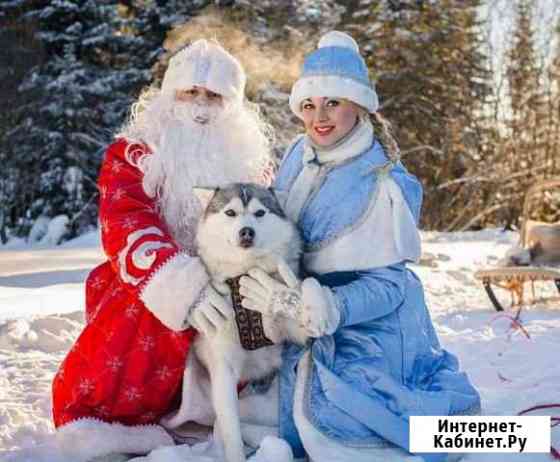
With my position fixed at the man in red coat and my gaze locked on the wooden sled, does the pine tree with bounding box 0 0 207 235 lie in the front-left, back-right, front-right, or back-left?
front-left

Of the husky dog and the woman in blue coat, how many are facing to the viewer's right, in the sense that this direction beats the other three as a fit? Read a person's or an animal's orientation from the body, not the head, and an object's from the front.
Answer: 0

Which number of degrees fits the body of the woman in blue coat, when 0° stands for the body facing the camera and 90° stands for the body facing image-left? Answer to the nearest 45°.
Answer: approximately 45°

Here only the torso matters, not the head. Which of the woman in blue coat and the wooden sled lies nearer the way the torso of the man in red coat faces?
the woman in blue coat

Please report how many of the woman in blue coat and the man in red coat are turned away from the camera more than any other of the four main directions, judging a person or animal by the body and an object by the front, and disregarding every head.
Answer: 0

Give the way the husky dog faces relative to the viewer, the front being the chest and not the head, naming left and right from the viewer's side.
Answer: facing the viewer

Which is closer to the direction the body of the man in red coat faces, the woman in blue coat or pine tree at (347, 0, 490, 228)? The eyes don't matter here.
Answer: the woman in blue coat

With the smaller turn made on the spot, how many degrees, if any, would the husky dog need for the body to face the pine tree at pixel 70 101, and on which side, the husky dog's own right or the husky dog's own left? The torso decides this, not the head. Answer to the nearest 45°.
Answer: approximately 180°

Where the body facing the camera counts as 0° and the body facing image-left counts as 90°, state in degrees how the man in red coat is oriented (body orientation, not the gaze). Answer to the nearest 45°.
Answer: approximately 315°

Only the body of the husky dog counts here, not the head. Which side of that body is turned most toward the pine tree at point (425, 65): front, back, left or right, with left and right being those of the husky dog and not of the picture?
back

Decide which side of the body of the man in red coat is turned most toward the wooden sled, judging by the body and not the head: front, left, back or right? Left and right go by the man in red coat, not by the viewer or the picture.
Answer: left

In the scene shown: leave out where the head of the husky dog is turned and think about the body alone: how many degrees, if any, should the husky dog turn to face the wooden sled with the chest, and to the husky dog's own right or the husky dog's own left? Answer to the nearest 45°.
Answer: approximately 135° to the husky dog's own left
